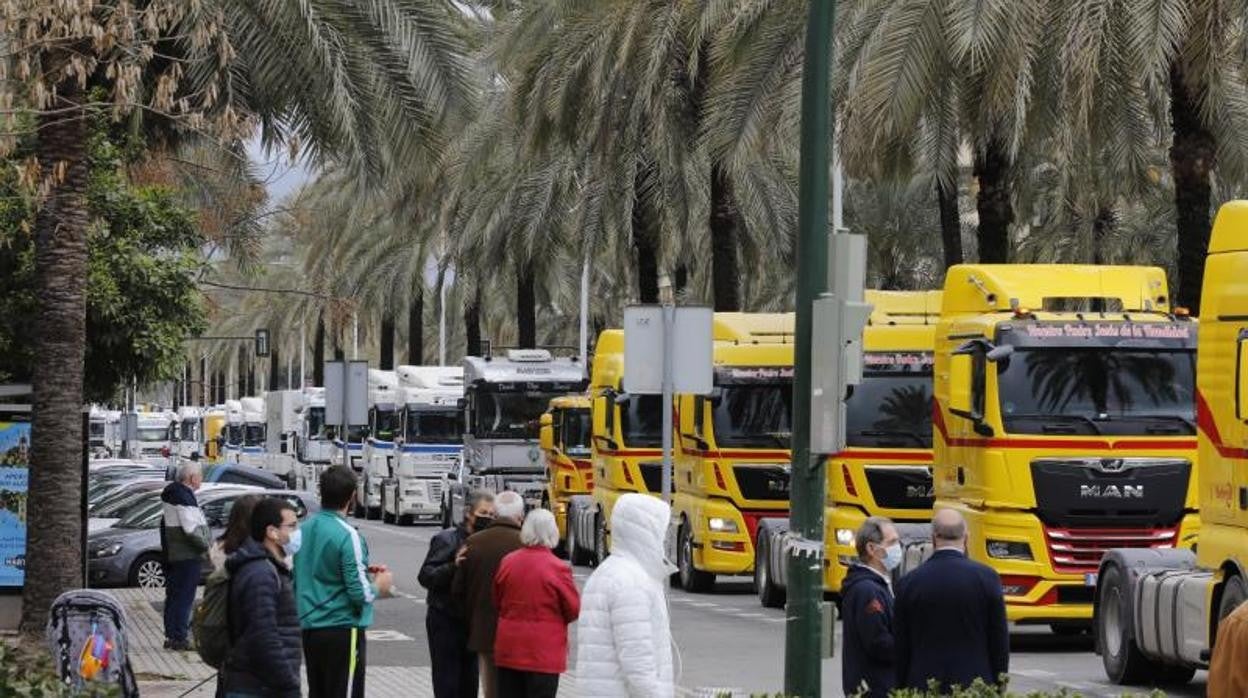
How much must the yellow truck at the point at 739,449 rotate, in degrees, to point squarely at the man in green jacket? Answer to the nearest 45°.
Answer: approximately 45° to its right

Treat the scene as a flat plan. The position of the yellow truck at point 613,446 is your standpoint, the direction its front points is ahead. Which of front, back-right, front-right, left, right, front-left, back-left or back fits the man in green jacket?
front-right

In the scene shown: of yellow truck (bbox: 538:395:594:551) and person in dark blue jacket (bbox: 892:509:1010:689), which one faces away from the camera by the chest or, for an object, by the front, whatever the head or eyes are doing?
the person in dark blue jacket

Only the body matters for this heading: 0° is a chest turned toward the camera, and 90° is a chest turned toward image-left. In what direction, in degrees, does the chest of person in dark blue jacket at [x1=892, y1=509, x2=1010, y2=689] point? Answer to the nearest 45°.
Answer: approximately 180°

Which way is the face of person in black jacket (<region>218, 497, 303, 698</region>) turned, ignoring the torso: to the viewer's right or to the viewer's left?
to the viewer's right

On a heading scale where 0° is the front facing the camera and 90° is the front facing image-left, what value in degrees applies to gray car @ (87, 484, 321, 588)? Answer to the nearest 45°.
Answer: approximately 45°

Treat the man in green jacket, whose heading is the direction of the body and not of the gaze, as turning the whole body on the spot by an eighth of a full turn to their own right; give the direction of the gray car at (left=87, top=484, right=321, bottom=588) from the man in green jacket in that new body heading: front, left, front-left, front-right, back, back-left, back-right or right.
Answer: left

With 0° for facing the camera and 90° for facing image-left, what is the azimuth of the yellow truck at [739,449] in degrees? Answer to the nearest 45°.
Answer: approximately 315°

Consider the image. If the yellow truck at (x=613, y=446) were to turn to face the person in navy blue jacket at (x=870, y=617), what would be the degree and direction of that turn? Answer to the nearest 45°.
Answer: approximately 45° to its right

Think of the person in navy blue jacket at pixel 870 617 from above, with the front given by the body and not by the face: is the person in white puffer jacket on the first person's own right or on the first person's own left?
on the first person's own right

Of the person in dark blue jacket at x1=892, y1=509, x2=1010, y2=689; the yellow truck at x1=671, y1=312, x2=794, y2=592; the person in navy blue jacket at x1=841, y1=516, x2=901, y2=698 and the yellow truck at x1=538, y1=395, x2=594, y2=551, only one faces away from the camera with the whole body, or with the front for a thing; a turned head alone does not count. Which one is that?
the person in dark blue jacket at x1=892, y1=509, x2=1010, y2=689

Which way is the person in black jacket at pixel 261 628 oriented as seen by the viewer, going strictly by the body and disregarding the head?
to the viewer's right

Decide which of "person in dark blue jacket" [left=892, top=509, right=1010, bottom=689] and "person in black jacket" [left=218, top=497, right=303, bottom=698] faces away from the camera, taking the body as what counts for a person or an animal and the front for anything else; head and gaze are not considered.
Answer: "person in dark blue jacket" [left=892, top=509, right=1010, bottom=689]

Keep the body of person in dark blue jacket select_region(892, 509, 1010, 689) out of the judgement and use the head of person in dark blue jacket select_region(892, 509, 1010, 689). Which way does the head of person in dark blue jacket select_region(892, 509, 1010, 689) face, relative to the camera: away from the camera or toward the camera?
away from the camera

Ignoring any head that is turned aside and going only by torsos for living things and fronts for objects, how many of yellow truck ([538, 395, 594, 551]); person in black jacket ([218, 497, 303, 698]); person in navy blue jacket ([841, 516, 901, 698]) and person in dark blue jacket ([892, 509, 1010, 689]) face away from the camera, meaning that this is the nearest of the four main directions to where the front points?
1
